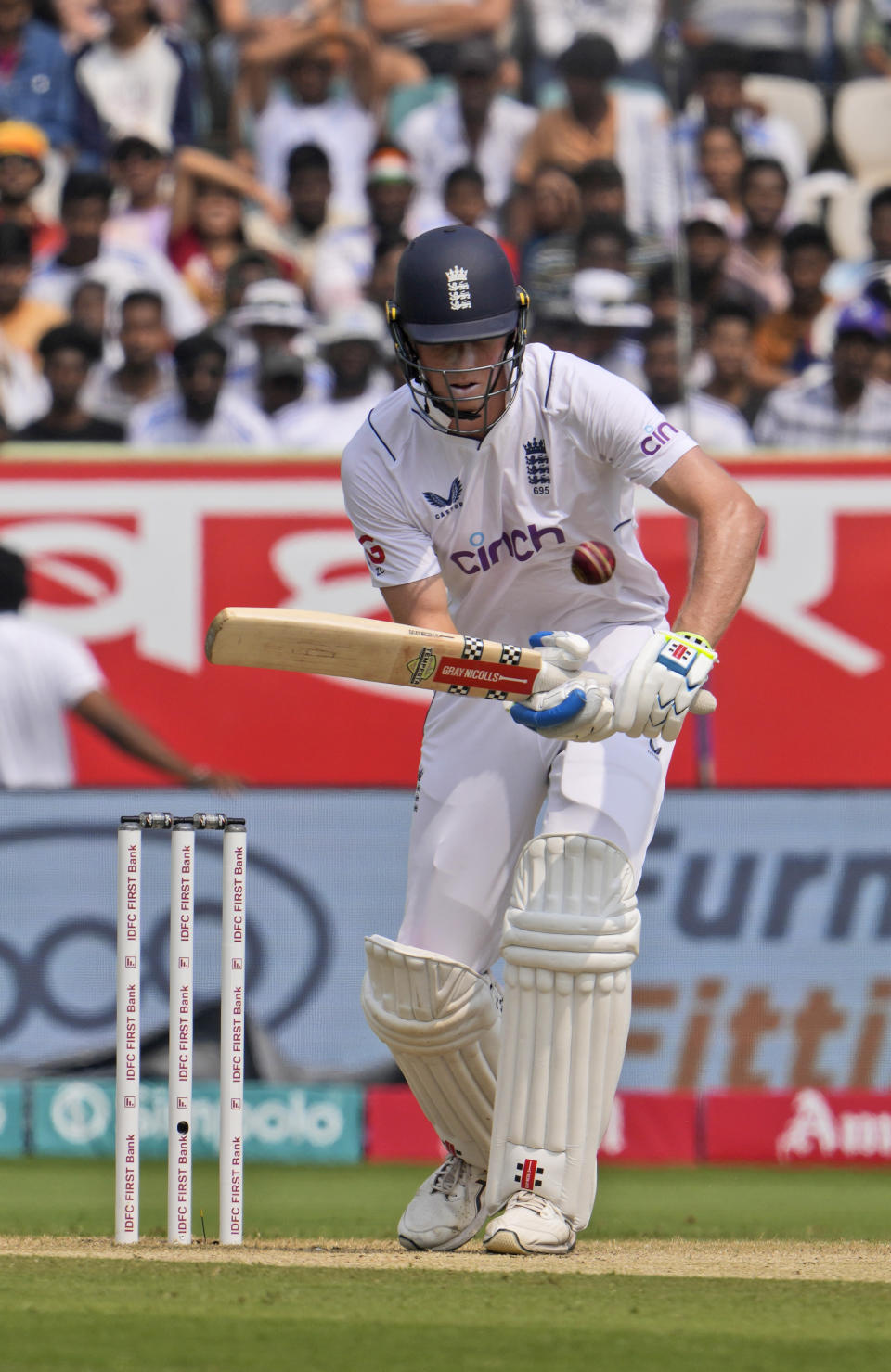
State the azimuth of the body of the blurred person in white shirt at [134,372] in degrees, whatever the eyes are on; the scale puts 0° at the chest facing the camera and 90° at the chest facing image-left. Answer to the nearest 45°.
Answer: approximately 0°

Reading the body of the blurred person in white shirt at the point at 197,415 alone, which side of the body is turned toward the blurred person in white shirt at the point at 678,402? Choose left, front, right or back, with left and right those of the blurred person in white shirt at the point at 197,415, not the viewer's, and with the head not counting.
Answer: left

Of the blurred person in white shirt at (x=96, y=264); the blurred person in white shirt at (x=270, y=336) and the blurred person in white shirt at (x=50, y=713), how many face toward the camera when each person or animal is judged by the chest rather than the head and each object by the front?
2

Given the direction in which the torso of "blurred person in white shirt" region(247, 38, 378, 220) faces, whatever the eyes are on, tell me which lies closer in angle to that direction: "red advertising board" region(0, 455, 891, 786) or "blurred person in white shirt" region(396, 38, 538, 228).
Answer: the red advertising board

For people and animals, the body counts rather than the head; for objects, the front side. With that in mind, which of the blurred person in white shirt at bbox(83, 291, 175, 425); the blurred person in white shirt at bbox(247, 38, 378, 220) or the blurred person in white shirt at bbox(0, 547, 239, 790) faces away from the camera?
the blurred person in white shirt at bbox(0, 547, 239, 790)

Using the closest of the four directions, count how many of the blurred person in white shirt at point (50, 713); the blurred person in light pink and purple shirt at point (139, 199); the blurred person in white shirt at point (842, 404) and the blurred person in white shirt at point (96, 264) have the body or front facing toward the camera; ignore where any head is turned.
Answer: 3

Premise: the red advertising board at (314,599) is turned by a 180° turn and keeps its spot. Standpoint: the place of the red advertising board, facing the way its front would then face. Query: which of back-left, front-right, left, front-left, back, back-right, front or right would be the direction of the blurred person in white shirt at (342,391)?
front
